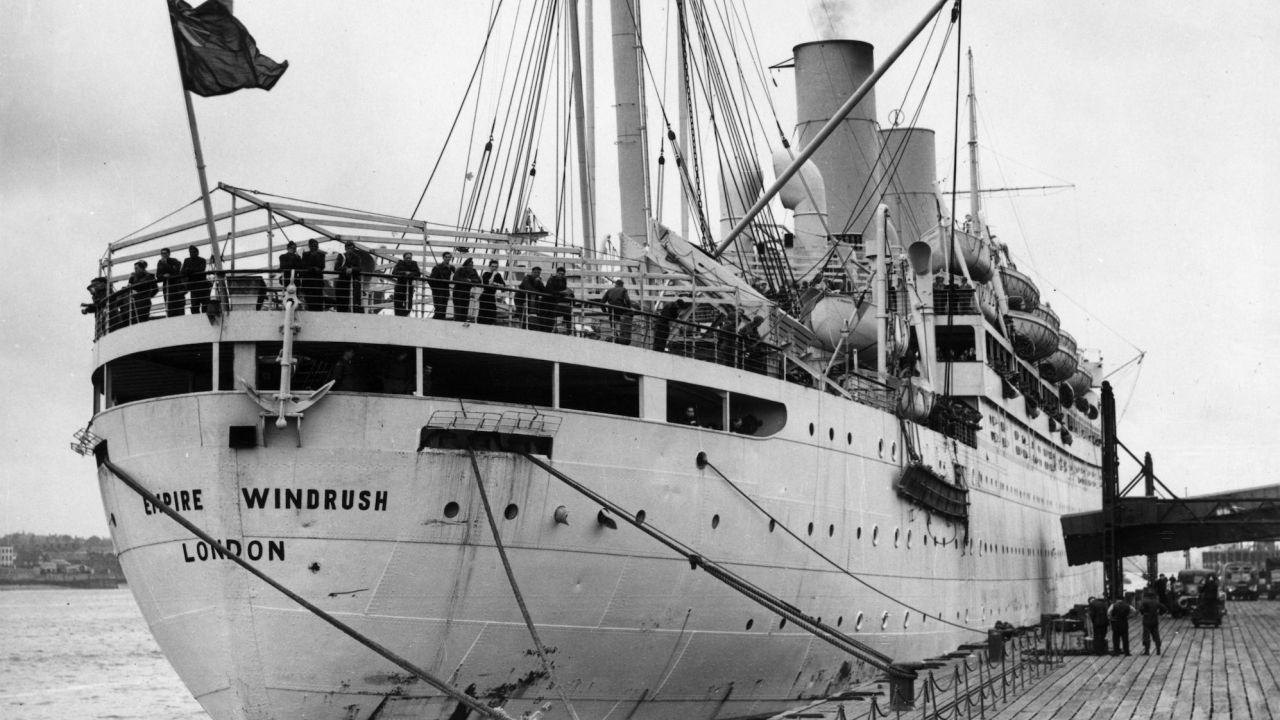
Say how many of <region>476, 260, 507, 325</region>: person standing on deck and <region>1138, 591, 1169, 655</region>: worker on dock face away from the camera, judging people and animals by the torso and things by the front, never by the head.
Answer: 1

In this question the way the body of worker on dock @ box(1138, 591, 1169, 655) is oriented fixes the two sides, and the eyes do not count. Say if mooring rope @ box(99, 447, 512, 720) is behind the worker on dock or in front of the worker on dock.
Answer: behind

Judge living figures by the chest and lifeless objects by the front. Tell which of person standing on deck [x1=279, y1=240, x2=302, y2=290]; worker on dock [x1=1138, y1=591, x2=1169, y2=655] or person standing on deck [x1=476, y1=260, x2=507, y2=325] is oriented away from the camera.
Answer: the worker on dock

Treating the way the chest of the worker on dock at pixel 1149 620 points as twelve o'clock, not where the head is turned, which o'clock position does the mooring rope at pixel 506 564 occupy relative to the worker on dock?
The mooring rope is roughly at 7 o'clock from the worker on dock.

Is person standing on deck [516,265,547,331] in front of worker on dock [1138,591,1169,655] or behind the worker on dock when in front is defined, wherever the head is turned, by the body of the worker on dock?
behind

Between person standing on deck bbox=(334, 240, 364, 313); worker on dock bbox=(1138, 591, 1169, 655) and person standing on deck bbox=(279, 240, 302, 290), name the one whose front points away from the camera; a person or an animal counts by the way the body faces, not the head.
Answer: the worker on dock

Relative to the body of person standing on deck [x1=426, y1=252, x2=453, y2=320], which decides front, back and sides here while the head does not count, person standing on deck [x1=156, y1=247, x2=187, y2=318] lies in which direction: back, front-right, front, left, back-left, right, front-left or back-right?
back-right

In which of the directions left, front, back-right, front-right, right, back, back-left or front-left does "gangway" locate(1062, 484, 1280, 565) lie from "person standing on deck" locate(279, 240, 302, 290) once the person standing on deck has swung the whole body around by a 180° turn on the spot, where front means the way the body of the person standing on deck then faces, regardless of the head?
front-right

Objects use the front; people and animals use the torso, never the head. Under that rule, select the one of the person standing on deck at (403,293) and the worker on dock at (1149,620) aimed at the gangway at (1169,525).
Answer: the worker on dock

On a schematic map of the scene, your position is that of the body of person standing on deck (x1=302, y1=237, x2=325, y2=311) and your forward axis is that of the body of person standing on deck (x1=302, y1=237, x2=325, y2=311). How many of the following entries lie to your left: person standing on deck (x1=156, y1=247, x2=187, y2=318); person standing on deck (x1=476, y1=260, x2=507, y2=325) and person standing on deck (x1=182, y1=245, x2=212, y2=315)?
1

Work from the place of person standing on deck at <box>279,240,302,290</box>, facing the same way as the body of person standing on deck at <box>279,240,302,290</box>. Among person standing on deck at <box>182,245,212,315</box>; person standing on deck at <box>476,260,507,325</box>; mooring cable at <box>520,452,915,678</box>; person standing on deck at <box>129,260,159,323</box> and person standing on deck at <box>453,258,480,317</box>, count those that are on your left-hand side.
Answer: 3

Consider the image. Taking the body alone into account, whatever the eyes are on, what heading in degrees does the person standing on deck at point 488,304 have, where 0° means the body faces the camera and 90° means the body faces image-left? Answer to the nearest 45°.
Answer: approximately 315°
